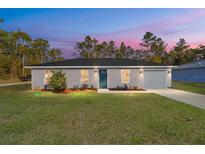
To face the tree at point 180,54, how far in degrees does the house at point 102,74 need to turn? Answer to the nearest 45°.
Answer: approximately 135° to its left

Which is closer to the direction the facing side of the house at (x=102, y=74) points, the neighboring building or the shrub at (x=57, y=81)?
the shrub

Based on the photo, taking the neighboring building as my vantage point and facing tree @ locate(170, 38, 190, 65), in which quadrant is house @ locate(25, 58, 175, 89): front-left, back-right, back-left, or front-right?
back-left

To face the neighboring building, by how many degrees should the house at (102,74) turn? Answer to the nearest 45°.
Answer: approximately 135° to its left

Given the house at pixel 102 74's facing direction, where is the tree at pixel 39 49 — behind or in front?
behind

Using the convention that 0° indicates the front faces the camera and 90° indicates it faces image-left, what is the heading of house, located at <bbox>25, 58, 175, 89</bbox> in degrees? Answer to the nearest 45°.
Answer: approximately 0°

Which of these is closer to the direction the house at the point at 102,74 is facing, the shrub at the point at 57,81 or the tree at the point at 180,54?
the shrub

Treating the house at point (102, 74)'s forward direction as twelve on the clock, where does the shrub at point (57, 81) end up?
The shrub is roughly at 2 o'clock from the house.

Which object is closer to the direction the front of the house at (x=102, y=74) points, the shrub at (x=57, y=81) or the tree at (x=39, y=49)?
the shrub
